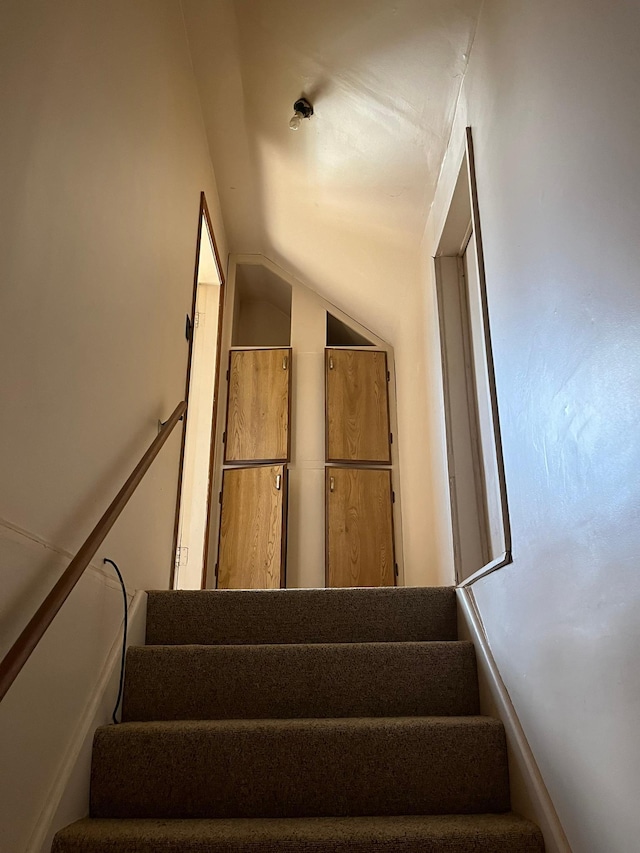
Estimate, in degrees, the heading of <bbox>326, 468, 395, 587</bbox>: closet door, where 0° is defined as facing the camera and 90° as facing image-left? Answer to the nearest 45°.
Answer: approximately 0°

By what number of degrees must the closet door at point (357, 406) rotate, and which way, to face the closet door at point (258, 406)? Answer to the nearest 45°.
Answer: approximately 90° to its right

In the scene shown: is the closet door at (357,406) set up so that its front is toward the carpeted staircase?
yes
